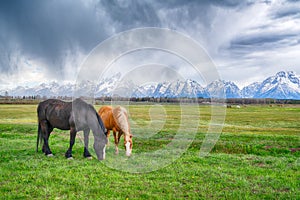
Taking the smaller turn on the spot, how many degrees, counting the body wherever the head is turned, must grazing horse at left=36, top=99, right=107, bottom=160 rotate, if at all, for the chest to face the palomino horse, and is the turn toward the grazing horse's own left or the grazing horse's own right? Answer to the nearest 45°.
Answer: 0° — it already faces it

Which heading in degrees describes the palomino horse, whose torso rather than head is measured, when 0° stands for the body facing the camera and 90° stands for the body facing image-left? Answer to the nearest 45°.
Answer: approximately 315°

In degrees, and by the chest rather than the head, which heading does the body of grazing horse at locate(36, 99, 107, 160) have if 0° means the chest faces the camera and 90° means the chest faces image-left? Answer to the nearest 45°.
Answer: approximately 270°

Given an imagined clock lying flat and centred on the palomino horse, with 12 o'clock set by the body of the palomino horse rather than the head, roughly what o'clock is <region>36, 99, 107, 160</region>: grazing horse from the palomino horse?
The grazing horse is roughly at 4 o'clock from the palomino horse.
